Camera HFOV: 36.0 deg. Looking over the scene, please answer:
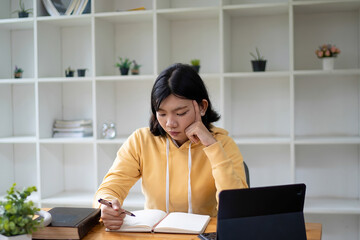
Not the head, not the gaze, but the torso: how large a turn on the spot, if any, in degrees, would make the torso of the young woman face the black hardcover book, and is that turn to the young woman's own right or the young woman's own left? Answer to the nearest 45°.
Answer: approximately 45° to the young woman's own right

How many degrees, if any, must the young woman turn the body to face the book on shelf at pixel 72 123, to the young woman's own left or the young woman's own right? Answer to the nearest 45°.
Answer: approximately 135° to the young woman's own right

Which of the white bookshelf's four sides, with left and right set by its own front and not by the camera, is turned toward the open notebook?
front

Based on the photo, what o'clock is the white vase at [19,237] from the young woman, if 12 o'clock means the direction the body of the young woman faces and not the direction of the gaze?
The white vase is roughly at 1 o'clock from the young woman.

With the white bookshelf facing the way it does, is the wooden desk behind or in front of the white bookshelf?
in front

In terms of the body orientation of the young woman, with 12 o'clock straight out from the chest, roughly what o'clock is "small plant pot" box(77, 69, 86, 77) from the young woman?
The small plant pot is roughly at 5 o'clock from the young woman.

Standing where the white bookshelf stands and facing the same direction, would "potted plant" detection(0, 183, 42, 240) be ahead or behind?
ahead

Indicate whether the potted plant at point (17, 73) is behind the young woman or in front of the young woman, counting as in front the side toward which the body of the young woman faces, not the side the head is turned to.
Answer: behind

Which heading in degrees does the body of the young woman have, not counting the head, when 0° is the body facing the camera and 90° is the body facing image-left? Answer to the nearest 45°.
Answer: approximately 0°

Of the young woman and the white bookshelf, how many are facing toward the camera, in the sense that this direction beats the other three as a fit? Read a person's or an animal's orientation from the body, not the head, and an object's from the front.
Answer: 2

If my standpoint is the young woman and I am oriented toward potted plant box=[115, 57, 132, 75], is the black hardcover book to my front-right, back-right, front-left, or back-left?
back-left
